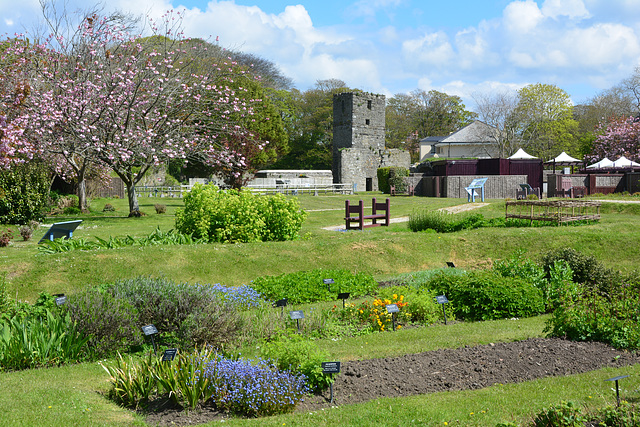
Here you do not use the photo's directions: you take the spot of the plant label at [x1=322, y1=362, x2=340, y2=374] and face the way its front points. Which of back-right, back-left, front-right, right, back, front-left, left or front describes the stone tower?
back

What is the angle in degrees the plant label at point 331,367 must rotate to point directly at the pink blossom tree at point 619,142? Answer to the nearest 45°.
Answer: approximately 135° to its left

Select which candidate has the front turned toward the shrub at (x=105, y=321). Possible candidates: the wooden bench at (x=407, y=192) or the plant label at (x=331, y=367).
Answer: the wooden bench

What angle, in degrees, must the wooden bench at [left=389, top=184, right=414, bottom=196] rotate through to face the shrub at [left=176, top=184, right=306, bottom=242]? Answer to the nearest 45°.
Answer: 0° — it already faces it

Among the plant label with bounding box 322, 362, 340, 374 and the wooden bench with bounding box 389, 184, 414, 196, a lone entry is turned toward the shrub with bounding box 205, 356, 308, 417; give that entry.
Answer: the wooden bench

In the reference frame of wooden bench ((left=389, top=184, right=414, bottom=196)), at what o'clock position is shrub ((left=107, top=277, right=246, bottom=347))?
The shrub is roughly at 12 o'clock from the wooden bench.

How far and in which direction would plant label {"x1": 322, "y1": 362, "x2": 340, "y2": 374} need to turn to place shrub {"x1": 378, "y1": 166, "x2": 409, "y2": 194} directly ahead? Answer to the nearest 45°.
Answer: approximately 180°

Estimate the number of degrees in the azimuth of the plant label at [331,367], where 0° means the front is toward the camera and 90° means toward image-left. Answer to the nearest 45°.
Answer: approximately 0°

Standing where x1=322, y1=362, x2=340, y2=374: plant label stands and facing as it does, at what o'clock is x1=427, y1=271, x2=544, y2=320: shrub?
The shrub is roughly at 7 o'clock from the plant label.

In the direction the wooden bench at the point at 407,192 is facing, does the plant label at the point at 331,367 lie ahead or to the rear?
ahead

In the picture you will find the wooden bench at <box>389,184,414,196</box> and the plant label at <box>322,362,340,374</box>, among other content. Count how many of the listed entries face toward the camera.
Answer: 2
